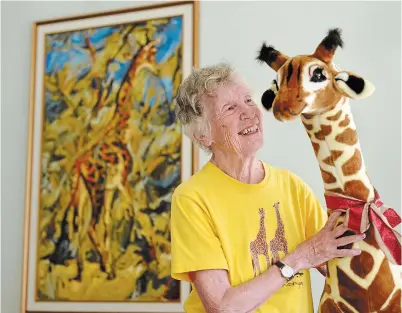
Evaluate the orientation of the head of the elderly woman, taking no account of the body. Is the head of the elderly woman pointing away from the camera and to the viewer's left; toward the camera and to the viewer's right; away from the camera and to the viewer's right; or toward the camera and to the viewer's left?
toward the camera and to the viewer's right

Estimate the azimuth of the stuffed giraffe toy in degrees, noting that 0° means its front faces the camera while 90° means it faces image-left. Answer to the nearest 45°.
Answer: approximately 45°

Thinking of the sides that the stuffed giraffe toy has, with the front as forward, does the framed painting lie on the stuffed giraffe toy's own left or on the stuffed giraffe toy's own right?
on the stuffed giraffe toy's own right

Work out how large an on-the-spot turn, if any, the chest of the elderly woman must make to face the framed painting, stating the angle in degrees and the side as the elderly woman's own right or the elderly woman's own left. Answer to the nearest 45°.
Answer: approximately 180°

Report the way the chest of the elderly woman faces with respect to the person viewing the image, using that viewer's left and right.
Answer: facing the viewer and to the right of the viewer
